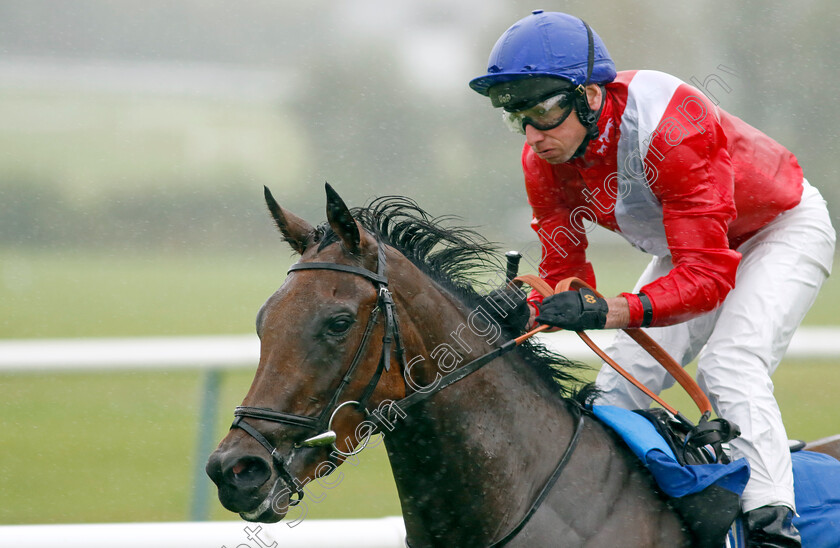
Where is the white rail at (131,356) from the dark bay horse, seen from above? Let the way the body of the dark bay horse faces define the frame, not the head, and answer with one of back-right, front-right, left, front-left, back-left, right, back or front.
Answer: right

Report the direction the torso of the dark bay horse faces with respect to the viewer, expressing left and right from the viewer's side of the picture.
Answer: facing the viewer and to the left of the viewer
